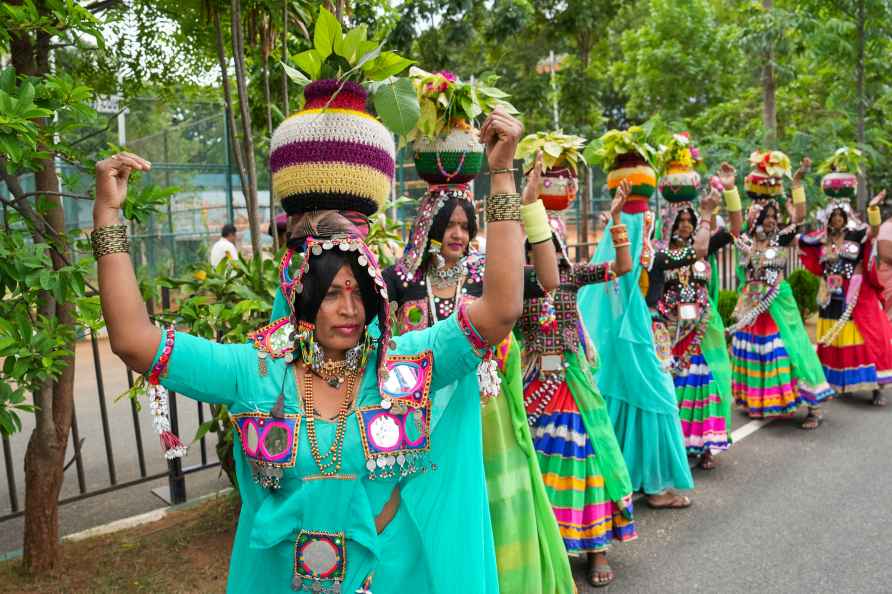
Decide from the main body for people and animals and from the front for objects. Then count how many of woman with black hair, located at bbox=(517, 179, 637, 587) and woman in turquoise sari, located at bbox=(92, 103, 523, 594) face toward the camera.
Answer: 2

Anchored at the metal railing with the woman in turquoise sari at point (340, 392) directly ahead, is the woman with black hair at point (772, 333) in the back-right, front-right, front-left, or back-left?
front-left

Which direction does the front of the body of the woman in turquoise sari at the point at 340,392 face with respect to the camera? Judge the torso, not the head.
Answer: toward the camera

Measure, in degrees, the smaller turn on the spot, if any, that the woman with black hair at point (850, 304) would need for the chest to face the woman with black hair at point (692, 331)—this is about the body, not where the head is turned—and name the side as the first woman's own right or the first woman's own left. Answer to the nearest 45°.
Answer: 0° — they already face them

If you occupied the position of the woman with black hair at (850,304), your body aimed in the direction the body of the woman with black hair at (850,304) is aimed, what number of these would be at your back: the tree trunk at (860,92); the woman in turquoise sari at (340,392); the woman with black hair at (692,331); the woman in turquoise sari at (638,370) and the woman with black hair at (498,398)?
1

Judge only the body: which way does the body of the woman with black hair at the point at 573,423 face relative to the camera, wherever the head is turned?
toward the camera

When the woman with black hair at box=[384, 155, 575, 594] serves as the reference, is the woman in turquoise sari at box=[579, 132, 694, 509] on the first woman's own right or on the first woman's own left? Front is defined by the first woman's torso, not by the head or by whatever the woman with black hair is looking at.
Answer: on the first woman's own left

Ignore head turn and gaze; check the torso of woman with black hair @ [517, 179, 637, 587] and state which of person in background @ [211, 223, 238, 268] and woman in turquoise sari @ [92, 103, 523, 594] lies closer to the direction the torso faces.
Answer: the woman in turquoise sari

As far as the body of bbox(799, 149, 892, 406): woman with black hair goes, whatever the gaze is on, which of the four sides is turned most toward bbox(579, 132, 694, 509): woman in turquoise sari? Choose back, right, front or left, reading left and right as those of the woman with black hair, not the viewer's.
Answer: front

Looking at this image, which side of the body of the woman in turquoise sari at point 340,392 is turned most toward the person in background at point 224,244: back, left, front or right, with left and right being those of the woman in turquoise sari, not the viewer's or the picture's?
back

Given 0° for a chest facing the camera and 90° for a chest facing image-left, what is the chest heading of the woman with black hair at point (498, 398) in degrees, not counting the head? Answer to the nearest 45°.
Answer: approximately 315°

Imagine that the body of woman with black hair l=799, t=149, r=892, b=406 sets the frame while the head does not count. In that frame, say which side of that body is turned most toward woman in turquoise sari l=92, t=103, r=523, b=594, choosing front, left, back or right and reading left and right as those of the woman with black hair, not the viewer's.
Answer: front
